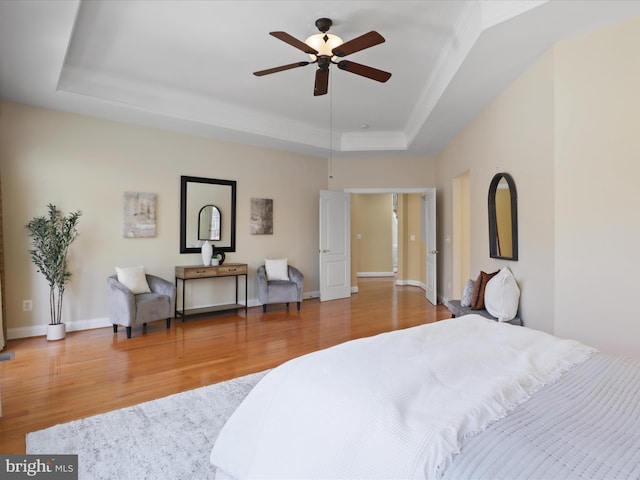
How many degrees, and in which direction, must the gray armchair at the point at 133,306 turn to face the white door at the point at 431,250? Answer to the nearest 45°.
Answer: approximately 45° to its left

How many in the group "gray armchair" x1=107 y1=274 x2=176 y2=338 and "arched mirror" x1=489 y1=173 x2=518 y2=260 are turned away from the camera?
0

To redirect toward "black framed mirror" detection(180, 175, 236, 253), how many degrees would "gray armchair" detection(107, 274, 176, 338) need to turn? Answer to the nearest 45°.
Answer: approximately 90° to its left

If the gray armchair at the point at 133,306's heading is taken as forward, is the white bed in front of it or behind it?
in front

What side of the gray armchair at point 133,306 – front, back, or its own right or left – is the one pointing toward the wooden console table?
left

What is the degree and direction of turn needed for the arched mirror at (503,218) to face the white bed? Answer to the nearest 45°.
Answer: approximately 45° to its left

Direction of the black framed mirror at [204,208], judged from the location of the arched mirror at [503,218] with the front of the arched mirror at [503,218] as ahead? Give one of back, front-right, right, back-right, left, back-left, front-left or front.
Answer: front-right

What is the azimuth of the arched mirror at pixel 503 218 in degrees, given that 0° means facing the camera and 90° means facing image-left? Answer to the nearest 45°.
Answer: approximately 45°
